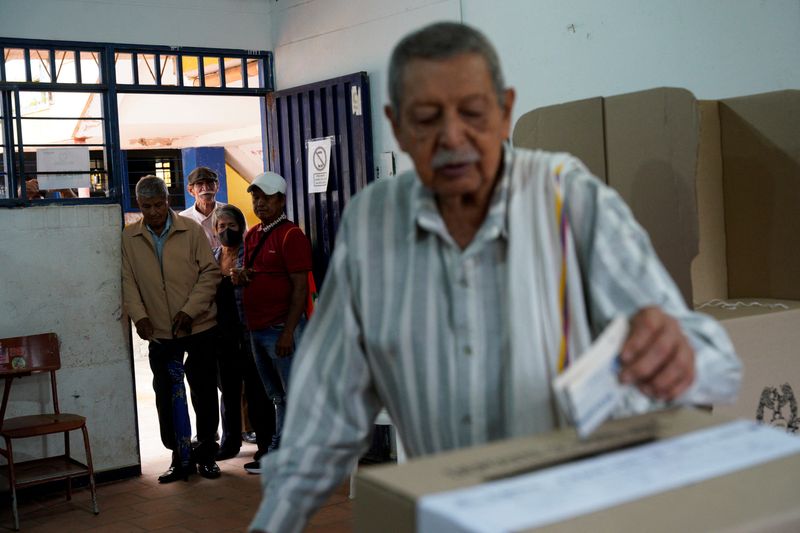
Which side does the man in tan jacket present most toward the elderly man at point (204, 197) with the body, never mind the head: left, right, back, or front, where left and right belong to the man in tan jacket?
back

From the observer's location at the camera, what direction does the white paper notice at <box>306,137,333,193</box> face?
facing the viewer and to the left of the viewer

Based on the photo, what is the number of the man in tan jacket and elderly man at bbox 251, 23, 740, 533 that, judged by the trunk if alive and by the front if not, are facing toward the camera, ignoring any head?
2

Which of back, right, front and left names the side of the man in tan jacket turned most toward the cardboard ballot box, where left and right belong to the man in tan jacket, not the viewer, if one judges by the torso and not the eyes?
front

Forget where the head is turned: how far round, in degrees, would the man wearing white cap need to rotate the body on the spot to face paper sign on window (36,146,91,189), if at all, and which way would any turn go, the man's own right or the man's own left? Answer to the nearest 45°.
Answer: approximately 45° to the man's own right

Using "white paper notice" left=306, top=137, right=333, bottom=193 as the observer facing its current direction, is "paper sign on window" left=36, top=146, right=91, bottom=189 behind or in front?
in front

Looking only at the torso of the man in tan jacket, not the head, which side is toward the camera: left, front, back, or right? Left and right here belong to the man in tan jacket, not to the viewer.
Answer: front
